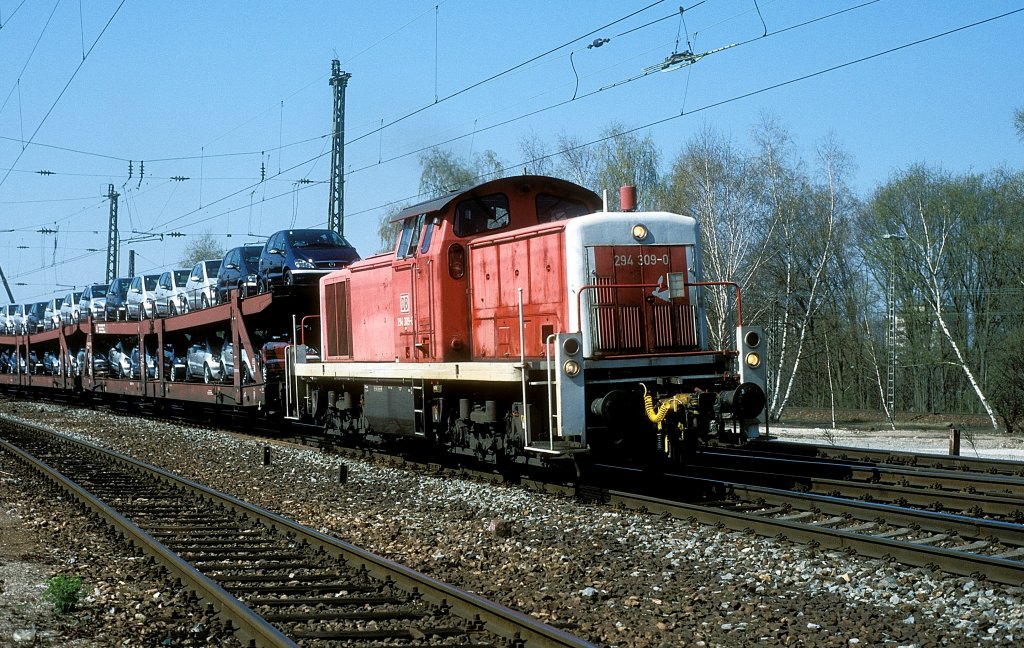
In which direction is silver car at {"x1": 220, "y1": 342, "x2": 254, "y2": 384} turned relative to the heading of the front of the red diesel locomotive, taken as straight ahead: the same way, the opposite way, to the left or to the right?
the same way

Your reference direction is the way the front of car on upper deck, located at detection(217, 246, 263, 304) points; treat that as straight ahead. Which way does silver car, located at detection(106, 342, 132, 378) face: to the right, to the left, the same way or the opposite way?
the same way

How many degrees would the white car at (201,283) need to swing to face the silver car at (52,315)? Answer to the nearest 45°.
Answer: approximately 135° to its left

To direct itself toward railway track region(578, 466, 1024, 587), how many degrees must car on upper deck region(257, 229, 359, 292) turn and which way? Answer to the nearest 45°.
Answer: approximately 45° to its right

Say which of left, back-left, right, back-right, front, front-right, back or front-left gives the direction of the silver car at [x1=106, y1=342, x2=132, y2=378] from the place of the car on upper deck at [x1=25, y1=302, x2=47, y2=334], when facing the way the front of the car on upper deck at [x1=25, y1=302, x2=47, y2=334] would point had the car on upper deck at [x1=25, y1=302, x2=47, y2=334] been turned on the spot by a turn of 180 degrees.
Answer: back-left

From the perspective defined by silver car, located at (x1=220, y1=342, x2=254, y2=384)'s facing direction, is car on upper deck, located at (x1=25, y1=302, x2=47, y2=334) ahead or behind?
behind

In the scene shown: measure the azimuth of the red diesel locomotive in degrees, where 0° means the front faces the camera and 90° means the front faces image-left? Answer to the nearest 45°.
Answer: approximately 315°

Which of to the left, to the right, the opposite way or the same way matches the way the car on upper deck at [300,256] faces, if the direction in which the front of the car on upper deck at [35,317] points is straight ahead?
the same way

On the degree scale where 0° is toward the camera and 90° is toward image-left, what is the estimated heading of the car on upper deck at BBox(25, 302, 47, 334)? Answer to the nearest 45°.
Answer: approximately 315°

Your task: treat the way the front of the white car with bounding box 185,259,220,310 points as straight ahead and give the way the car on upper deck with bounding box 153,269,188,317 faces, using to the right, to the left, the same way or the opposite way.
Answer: the same way

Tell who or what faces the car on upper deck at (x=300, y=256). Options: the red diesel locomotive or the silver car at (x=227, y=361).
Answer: the silver car

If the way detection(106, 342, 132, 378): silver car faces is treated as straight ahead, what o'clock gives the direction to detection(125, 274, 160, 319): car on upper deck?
The car on upper deck is roughly at 1 o'clock from the silver car.

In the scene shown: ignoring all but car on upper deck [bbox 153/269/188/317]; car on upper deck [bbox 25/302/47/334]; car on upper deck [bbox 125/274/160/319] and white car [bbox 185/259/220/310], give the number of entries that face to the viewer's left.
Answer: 0

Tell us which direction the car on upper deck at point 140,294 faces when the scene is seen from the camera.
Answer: facing the viewer and to the right of the viewer

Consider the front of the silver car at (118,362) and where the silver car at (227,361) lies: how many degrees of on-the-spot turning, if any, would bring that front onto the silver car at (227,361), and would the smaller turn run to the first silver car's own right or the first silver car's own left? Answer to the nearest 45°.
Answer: approximately 45° to the first silver car's own right

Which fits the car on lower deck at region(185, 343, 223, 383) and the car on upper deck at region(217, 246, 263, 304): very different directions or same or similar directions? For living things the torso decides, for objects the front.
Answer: same or similar directions

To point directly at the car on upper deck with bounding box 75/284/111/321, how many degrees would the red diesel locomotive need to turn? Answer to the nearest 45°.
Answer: approximately 180°

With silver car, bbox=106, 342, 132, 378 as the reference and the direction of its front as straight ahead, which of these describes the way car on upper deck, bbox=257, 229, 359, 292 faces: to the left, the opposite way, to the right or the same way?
the same way

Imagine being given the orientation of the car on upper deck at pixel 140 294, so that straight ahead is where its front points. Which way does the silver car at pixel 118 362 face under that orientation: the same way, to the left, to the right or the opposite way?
the same way

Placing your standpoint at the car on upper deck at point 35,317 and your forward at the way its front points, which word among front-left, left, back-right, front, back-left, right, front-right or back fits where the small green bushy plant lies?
front-right
